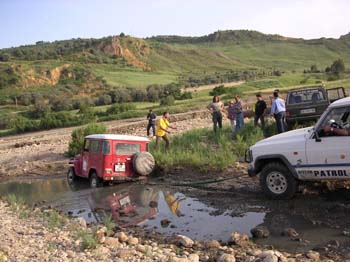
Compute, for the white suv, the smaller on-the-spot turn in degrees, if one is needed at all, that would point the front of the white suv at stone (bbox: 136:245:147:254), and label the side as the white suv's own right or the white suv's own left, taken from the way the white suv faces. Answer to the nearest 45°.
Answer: approximately 45° to the white suv's own left

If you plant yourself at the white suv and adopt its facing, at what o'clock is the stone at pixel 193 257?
The stone is roughly at 10 o'clock from the white suv.

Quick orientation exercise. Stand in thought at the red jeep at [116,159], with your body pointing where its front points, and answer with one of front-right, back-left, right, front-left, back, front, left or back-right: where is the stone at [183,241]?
back-left

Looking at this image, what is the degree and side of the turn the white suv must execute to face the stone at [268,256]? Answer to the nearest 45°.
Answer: approximately 90° to its left

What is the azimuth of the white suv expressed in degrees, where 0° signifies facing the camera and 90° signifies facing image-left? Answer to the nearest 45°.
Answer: approximately 90°

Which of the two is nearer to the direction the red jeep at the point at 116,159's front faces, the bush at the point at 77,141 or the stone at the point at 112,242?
the bush

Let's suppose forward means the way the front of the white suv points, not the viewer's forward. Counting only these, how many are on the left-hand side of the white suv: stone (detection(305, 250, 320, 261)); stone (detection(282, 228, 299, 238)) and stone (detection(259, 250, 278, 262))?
3

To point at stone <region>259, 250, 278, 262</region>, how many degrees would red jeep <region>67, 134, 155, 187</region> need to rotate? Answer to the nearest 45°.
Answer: approximately 135° to its left

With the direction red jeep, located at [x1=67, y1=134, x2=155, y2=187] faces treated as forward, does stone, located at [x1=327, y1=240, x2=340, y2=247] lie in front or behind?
behind

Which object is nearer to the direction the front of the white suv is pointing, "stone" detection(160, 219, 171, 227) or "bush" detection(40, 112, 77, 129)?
the stone

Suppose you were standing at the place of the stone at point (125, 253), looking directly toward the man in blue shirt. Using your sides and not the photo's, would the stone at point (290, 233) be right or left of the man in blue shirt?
right

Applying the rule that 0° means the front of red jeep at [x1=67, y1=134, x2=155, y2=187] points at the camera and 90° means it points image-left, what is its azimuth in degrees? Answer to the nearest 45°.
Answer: approximately 135°

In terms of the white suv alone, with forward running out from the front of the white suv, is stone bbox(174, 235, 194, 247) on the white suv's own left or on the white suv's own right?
on the white suv's own left

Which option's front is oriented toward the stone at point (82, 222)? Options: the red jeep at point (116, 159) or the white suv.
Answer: the white suv

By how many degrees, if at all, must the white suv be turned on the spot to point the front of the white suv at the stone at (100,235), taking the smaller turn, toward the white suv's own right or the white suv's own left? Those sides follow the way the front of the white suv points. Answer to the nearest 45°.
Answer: approximately 45° to the white suv's own left
